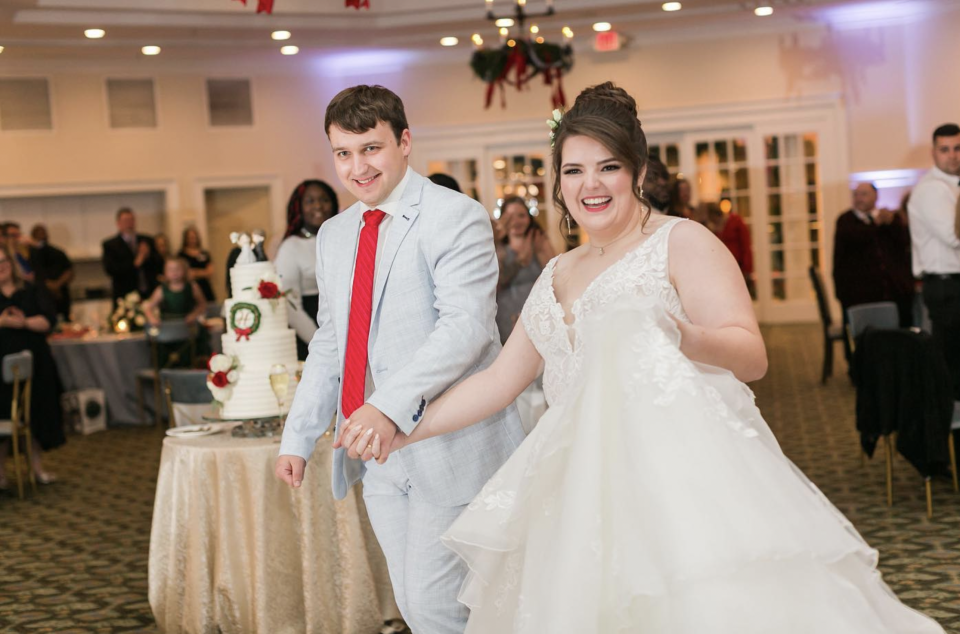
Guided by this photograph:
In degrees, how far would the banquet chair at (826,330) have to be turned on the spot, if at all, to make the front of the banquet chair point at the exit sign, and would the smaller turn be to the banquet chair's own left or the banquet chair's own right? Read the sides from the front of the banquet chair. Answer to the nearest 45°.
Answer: approximately 135° to the banquet chair's own left

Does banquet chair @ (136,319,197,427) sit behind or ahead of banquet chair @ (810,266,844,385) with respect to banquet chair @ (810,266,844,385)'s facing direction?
behind

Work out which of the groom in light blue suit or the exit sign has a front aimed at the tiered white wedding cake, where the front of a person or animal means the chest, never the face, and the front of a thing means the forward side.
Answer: the exit sign

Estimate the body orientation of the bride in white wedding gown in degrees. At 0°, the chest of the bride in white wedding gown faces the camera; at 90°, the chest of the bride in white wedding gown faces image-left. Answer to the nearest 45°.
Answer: approximately 45°

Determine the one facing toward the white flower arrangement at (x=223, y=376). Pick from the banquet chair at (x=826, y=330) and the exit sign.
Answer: the exit sign

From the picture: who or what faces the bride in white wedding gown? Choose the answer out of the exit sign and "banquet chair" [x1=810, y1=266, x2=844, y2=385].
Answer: the exit sign

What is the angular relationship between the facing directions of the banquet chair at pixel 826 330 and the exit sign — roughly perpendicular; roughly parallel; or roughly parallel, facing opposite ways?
roughly perpendicular

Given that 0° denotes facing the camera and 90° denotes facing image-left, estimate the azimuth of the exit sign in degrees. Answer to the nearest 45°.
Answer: approximately 0°

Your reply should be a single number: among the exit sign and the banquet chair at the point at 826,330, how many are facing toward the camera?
1

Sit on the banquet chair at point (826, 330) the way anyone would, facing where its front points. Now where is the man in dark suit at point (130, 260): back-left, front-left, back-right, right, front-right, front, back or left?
back
